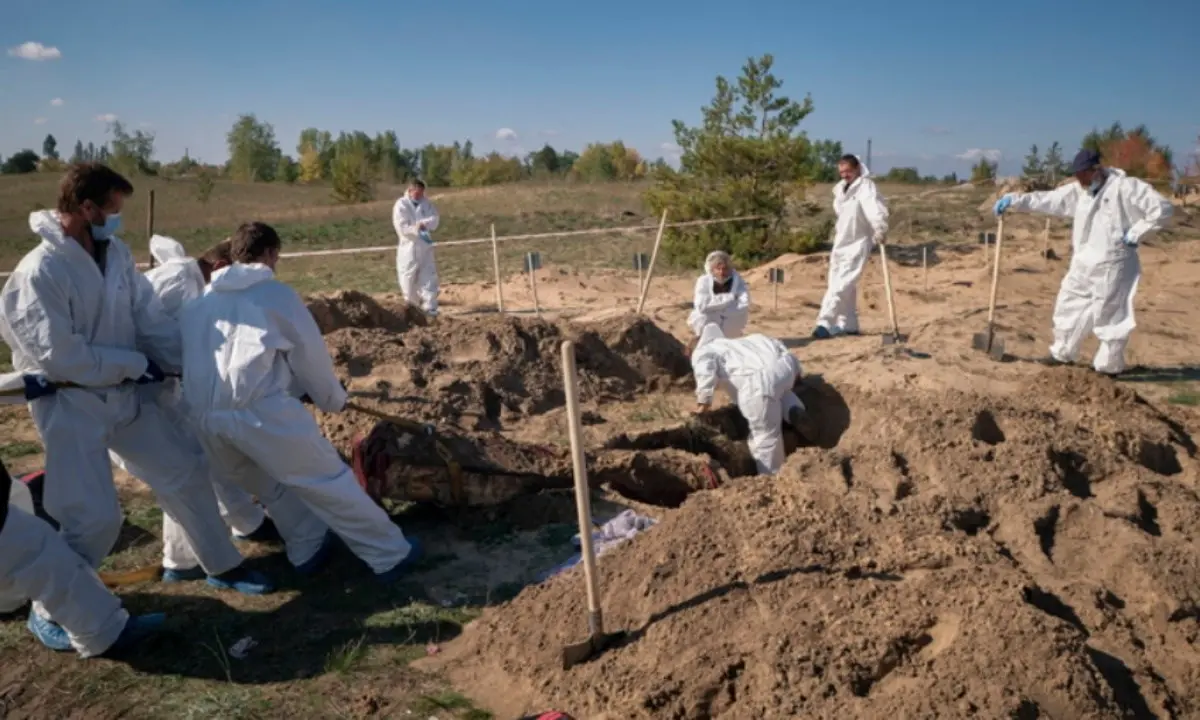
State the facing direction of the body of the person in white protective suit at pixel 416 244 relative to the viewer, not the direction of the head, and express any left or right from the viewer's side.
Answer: facing the viewer

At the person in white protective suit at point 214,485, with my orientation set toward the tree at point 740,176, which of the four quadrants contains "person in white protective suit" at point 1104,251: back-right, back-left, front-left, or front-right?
front-right

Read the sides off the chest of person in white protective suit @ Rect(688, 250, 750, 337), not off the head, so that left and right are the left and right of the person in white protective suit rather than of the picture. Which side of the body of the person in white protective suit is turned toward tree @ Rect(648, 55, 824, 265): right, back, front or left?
back

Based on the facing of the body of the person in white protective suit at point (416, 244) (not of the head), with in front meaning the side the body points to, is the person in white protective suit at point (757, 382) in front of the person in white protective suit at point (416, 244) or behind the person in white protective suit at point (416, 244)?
in front

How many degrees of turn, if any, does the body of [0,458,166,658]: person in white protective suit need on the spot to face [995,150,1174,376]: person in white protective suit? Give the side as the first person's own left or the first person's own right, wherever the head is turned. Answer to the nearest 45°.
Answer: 0° — they already face them

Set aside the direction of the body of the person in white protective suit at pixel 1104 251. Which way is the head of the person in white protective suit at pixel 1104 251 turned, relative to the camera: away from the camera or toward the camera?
toward the camera

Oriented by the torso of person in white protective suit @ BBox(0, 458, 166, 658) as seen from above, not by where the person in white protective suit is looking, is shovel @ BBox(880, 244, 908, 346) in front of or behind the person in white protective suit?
in front

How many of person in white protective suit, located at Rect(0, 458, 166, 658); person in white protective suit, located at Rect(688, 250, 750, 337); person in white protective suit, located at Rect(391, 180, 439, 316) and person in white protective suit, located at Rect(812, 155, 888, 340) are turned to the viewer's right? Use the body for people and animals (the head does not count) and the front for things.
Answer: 1

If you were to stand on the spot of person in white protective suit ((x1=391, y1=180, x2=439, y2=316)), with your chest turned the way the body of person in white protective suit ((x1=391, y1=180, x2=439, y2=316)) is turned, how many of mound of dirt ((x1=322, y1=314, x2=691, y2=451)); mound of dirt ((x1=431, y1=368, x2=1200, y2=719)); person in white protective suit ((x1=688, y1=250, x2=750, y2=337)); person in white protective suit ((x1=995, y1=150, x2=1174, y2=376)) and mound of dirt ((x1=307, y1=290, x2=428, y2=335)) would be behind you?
0

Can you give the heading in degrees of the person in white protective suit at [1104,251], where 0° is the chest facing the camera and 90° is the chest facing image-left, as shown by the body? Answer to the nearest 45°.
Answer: approximately 45°

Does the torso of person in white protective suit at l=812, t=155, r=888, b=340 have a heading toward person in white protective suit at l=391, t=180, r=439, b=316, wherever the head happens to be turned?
no

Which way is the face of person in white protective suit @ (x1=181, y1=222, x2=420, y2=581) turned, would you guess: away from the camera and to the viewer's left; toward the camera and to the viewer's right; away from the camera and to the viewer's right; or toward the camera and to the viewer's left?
away from the camera and to the viewer's right

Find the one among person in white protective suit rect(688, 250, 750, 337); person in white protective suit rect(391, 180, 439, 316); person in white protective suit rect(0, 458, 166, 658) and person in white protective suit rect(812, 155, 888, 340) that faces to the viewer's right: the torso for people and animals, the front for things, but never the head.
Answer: person in white protective suit rect(0, 458, 166, 658)

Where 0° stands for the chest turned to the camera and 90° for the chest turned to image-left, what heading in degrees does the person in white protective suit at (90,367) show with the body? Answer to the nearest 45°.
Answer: approximately 315°

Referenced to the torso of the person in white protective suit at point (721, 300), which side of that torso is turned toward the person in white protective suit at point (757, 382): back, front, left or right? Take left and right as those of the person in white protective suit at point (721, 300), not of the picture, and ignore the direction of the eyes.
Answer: front

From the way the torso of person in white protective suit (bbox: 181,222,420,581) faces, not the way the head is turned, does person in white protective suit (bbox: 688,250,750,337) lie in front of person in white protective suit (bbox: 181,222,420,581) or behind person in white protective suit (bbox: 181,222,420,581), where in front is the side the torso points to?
in front

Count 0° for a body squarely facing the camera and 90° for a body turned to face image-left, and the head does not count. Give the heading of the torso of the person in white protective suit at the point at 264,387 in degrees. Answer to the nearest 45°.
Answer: approximately 225°

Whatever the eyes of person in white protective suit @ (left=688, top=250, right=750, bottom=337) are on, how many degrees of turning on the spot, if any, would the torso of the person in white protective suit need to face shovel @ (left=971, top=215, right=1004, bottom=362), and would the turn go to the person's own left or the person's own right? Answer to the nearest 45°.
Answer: approximately 90° to the person's own left

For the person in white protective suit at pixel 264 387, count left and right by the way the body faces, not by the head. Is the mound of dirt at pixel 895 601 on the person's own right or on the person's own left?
on the person's own right
